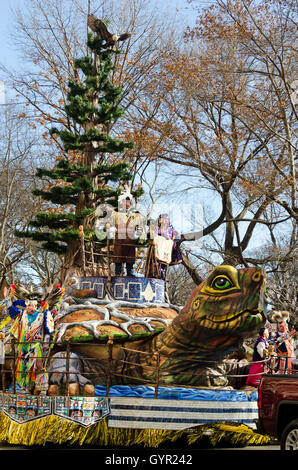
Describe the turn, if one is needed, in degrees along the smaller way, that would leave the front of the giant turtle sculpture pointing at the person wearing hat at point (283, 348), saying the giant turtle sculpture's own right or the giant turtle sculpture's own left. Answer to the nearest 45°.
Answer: approximately 45° to the giant turtle sculpture's own left

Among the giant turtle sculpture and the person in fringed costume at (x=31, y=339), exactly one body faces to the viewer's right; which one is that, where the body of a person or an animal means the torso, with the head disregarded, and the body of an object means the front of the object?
the giant turtle sculpture

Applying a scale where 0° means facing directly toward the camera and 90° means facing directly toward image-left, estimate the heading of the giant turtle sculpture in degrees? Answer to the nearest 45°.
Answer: approximately 270°

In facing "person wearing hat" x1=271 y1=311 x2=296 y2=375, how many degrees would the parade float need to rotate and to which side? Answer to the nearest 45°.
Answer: approximately 45° to its left

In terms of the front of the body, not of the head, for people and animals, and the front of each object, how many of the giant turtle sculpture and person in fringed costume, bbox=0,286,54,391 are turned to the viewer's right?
1

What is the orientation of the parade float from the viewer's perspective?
to the viewer's right

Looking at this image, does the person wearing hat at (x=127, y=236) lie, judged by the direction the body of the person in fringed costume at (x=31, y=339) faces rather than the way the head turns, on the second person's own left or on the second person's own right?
on the second person's own left

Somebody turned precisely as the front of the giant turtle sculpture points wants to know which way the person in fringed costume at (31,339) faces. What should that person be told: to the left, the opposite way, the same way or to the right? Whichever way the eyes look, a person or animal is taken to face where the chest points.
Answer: to the right

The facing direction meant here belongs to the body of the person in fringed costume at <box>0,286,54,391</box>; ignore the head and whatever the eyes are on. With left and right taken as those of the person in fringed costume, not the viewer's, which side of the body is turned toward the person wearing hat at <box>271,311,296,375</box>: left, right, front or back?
left
